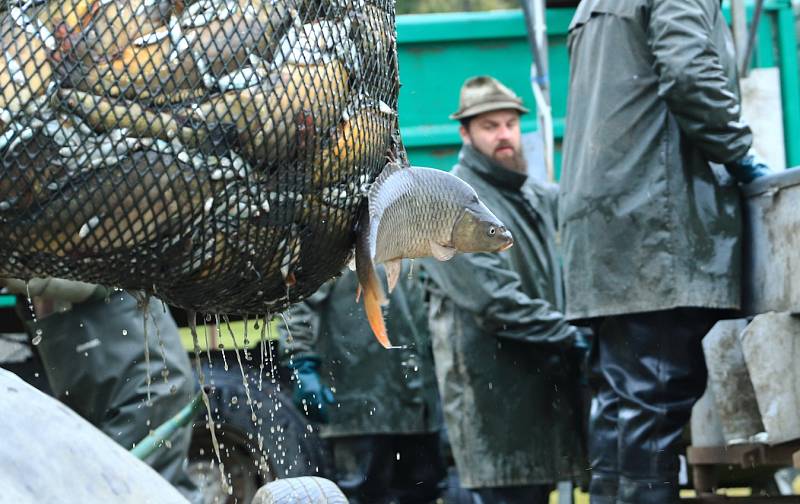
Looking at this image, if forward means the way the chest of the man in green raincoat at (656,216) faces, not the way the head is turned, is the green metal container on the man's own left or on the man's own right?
on the man's own left

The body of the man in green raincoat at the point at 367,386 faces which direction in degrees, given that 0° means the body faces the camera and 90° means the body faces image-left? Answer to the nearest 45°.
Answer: approximately 0°

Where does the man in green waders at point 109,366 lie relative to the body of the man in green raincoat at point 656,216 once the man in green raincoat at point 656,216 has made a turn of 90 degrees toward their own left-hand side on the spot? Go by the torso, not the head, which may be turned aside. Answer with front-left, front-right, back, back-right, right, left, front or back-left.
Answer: front-left

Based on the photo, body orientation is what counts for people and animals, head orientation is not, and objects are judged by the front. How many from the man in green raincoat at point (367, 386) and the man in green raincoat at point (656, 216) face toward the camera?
1

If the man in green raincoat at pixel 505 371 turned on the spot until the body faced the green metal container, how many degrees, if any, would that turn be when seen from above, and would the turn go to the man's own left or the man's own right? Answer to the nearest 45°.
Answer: approximately 135° to the man's own left

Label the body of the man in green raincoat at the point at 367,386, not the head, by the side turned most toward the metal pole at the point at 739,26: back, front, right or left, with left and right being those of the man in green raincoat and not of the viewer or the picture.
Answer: left

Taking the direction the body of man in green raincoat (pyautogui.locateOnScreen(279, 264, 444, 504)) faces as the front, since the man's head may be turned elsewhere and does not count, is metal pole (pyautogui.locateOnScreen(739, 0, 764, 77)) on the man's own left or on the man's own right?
on the man's own left

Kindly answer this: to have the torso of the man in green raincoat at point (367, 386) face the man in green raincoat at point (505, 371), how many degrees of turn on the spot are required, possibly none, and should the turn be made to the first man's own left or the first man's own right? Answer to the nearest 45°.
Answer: approximately 45° to the first man's own left

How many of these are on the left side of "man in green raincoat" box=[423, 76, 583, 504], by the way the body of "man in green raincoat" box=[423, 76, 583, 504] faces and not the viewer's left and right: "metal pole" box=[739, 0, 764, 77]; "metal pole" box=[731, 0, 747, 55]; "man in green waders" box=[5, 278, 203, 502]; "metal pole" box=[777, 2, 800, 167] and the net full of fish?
3

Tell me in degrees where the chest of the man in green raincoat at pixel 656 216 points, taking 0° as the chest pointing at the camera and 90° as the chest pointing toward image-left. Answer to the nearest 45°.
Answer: approximately 225°

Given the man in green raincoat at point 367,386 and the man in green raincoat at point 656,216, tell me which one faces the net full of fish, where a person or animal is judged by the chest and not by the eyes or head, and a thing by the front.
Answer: the man in green raincoat at point 367,386

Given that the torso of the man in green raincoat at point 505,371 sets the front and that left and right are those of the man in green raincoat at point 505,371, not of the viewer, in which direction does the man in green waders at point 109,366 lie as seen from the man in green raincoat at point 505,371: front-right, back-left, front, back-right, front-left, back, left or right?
back-right
